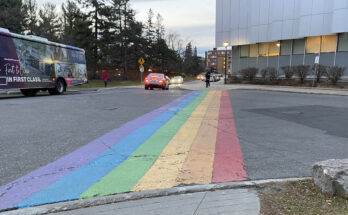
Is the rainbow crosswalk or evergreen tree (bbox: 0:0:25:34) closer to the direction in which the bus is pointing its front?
the rainbow crosswalk

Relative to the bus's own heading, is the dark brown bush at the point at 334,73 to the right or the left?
on its left

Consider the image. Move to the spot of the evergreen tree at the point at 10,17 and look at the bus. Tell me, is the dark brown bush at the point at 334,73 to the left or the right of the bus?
left
